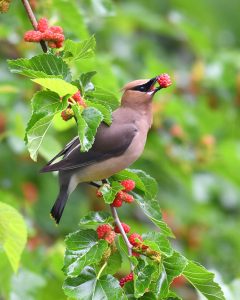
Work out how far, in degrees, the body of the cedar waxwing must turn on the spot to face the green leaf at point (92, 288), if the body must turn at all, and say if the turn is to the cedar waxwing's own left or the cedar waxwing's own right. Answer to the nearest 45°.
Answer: approximately 90° to the cedar waxwing's own right

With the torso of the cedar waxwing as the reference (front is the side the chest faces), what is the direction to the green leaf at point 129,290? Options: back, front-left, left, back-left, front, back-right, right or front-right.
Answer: right

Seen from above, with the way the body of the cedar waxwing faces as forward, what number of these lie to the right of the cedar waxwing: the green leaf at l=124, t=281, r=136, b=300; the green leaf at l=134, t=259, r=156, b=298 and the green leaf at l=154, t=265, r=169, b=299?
3

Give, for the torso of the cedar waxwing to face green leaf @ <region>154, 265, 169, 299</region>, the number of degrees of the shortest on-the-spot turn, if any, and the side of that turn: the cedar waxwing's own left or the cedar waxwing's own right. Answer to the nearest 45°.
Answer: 0° — it already faces it

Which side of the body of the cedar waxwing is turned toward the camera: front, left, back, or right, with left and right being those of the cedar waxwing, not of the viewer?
right

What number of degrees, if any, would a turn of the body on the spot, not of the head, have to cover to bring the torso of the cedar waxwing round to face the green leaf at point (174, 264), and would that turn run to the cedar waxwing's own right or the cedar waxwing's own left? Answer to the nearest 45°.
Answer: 0° — it already faces it

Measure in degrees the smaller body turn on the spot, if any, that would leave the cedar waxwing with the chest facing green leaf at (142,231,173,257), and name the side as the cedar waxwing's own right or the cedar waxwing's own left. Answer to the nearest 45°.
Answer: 0° — it already faces it
